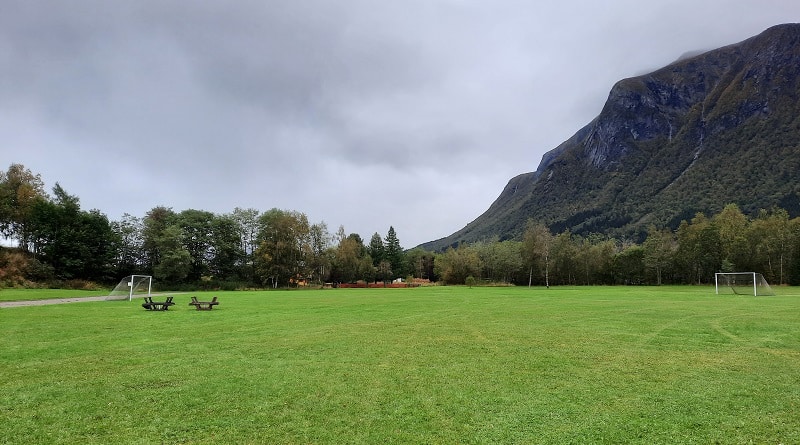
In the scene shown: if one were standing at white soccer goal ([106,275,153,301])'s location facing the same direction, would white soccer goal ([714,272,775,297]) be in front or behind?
in front

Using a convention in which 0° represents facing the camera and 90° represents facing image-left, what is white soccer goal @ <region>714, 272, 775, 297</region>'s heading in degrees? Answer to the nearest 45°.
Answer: approximately 45°

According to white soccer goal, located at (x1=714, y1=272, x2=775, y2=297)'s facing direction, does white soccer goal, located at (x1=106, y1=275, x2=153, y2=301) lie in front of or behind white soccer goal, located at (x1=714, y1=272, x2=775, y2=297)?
in front

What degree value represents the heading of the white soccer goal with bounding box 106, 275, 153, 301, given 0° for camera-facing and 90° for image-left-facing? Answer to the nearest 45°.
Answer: approximately 315°

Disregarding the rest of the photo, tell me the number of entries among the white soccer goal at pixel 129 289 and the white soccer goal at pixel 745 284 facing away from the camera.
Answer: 0
